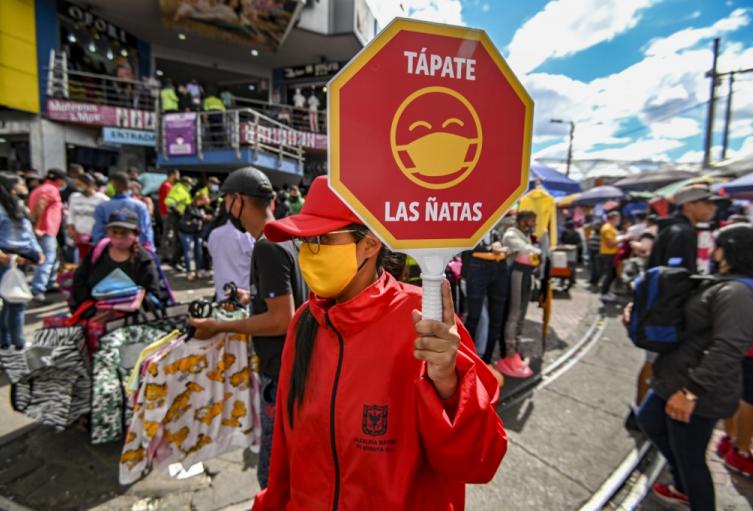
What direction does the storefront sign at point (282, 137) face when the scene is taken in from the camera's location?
facing the viewer and to the right of the viewer

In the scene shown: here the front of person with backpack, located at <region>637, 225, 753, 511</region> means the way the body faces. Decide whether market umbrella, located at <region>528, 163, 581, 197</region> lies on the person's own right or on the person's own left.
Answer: on the person's own right

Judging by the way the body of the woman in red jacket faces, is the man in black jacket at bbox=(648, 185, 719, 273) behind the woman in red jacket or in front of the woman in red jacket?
behind

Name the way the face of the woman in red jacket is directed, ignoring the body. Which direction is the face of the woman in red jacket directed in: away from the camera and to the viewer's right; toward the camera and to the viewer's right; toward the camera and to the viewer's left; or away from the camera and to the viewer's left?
toward the camera and to the viewer's left

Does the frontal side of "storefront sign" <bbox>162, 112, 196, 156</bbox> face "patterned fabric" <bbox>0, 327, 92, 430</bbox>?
yes

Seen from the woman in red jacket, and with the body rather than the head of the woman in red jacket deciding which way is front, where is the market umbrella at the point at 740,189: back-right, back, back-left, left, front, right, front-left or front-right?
back

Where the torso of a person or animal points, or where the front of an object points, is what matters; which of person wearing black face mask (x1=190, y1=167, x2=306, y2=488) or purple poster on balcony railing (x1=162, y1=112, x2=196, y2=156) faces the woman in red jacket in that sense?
the purple poster on balcony railing

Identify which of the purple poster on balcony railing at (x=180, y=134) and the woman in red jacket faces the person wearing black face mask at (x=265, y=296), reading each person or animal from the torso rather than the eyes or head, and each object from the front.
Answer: the purple poster on balcony railing

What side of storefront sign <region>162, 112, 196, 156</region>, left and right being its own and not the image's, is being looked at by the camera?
front

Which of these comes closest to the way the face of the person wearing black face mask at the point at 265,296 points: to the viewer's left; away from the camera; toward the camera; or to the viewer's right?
to the viewer's left

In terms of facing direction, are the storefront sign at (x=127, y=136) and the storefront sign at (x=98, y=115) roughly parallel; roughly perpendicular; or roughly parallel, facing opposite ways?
roughly parallel

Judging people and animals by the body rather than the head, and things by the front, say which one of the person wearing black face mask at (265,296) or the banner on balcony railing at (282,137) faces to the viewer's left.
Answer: the person wearing black face mask

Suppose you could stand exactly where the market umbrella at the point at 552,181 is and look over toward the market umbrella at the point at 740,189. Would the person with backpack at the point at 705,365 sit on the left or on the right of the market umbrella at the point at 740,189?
right

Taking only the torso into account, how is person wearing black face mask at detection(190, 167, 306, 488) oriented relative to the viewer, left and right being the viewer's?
facing to the left of the viewer

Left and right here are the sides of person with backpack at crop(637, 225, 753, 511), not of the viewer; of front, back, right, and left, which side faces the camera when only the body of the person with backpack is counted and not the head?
left
